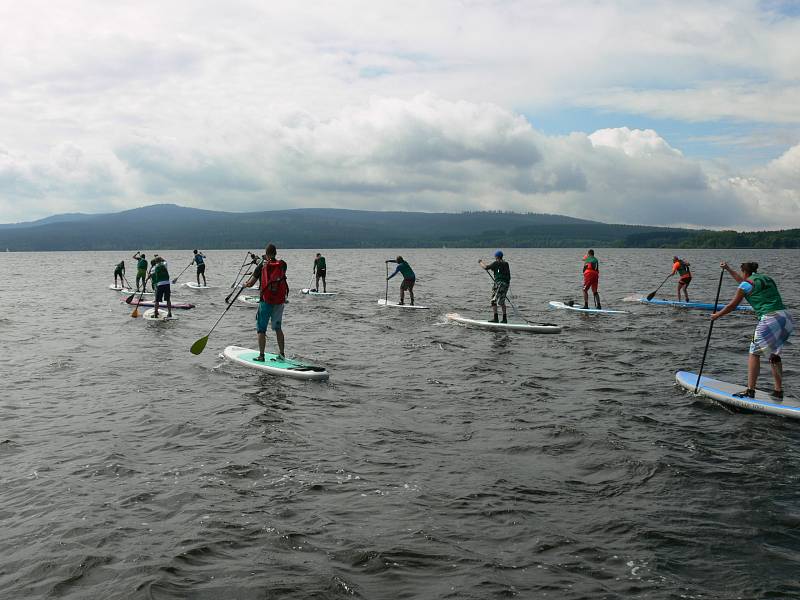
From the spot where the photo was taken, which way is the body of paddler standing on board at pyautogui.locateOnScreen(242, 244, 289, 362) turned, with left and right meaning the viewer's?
facing away from the viewer and to the left of the viewer

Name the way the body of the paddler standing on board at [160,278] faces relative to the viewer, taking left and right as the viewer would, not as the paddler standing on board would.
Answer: facing away from the viewer and to the left of the viewer

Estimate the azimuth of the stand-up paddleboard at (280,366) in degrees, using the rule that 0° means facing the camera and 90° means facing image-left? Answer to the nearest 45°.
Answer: approximately 135°

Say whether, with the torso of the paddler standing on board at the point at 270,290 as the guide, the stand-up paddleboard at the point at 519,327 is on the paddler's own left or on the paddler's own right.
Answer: on the paddler's own right

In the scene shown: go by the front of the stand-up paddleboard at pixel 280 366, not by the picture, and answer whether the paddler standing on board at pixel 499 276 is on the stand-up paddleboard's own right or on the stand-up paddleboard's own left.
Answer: on the stand-up paddleboard's own right
